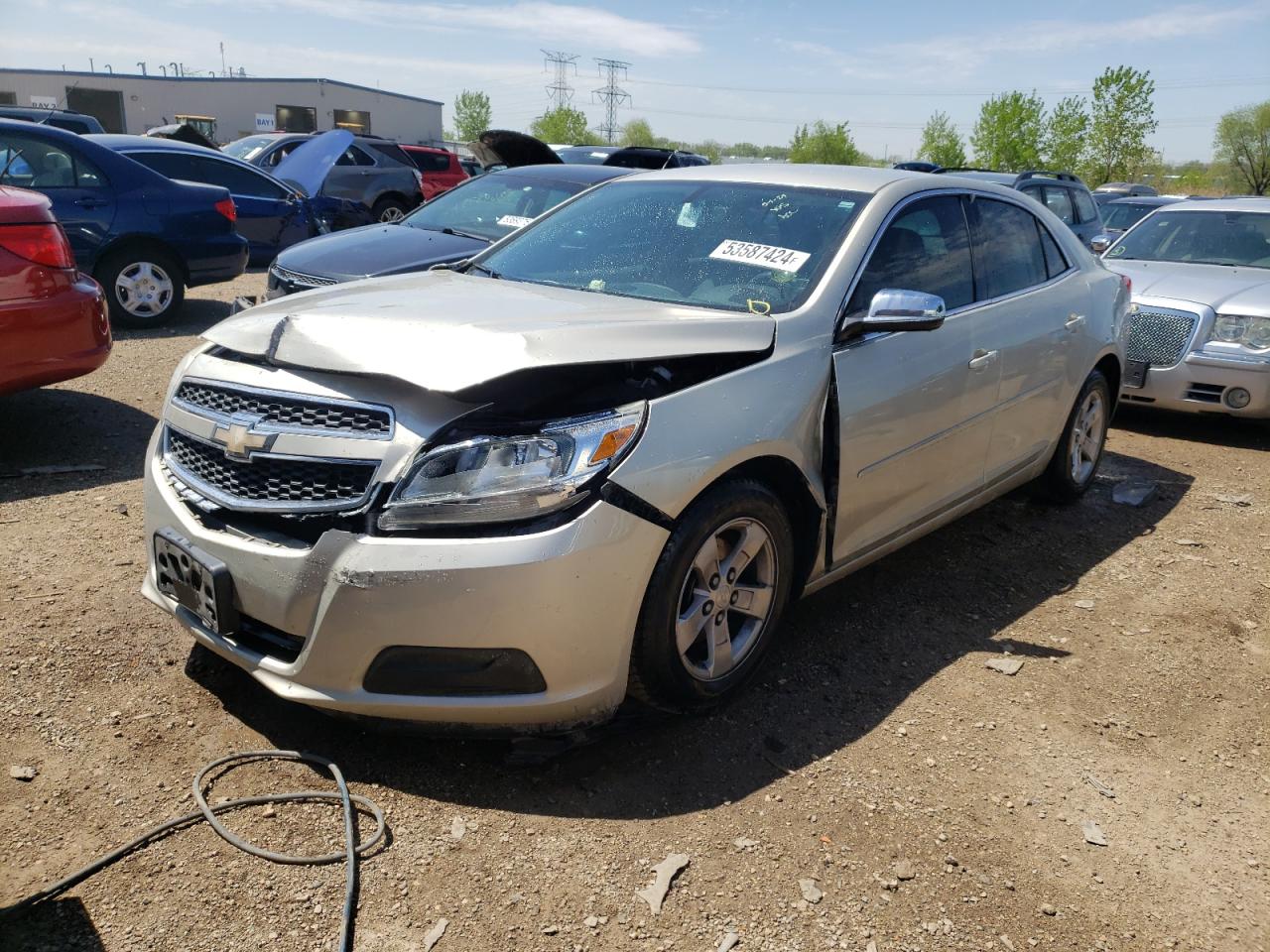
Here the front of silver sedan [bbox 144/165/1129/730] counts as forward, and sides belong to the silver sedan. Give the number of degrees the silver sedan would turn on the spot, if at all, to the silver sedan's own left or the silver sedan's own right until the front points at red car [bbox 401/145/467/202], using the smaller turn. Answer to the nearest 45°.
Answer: approximately 135° to the silver sedan's own right

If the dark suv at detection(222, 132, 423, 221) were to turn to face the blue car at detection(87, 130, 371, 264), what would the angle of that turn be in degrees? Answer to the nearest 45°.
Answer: approximately 45° to its left

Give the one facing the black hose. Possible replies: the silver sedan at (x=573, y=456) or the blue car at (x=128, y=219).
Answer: the silver sedan

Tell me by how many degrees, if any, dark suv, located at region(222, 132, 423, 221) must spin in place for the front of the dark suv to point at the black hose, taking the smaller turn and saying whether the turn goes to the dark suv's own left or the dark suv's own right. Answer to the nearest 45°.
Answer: approximately 45° to the dark suv's own left

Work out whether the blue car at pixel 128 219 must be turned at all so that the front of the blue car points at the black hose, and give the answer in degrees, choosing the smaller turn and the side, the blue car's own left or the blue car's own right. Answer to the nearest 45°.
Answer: approximately 90° to the blue car's own left

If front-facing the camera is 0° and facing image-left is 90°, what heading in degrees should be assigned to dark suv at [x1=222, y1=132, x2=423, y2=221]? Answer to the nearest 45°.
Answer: approximately 45°

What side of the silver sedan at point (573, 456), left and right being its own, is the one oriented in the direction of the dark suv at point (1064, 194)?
back

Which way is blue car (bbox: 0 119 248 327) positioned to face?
to the viewer's left

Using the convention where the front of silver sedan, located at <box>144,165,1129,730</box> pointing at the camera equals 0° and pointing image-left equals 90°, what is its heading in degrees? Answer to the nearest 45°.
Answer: approximately 45°

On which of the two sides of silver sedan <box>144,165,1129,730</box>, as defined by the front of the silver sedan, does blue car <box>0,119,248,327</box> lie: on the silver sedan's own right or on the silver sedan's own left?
on the silver sedan's own right
